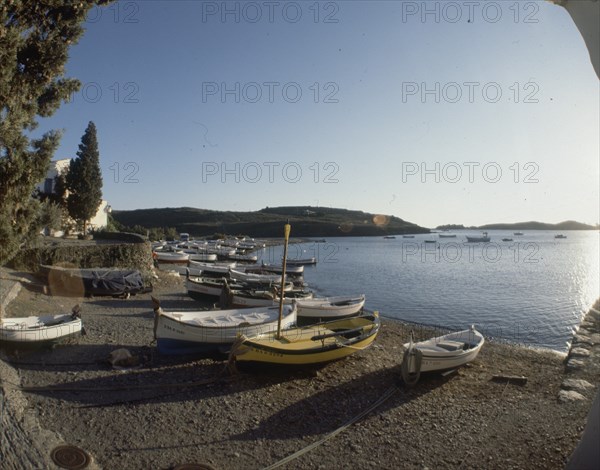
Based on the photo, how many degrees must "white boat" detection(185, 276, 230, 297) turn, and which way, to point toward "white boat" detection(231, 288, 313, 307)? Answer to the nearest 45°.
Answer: approximately 135° to its left

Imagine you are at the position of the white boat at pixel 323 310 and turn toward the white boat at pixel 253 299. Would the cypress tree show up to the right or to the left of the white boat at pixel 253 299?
right

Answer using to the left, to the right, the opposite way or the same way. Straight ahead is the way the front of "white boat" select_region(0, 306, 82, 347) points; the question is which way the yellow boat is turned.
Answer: the opposite way

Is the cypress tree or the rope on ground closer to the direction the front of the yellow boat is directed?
the rope on ground

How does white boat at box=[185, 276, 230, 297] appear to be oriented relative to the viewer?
to the viewer's left
